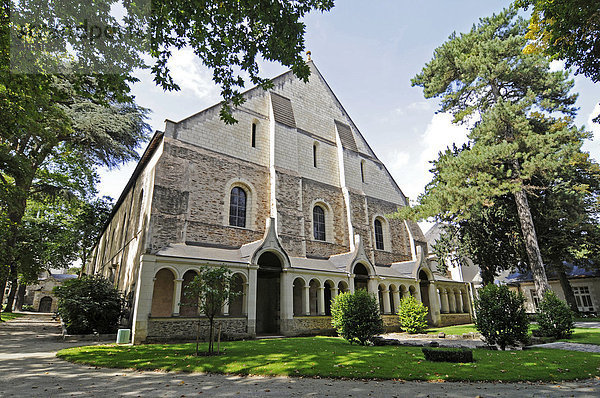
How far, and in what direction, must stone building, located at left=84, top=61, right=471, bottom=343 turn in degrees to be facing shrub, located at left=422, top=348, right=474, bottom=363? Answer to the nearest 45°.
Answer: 0° — it already faces it

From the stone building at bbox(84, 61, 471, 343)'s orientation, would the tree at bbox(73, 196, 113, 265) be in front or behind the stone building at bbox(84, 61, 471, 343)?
behind

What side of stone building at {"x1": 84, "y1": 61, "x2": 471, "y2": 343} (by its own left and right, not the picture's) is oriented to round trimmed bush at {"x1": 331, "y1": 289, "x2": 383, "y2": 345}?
front

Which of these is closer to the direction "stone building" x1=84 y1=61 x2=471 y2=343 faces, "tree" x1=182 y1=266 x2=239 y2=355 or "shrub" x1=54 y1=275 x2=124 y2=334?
the tree

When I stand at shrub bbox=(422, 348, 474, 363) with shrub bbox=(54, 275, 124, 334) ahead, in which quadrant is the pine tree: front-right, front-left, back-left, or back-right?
back-right

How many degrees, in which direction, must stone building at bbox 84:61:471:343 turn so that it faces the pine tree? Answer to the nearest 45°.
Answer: approximately 45° to its left

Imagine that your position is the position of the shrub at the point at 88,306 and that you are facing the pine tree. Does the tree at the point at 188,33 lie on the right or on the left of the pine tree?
right

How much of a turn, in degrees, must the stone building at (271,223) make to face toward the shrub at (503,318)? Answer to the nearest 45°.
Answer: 0° — it already faces it

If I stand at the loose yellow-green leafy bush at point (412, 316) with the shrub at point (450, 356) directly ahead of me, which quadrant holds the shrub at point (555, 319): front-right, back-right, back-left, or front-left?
front-left

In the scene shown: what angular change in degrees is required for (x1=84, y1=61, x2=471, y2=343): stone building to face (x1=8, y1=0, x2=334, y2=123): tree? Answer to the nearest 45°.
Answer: approximately 45° to its right

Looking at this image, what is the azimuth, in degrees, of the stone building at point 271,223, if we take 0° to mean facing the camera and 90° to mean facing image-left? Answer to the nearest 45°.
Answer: approximately 315°
